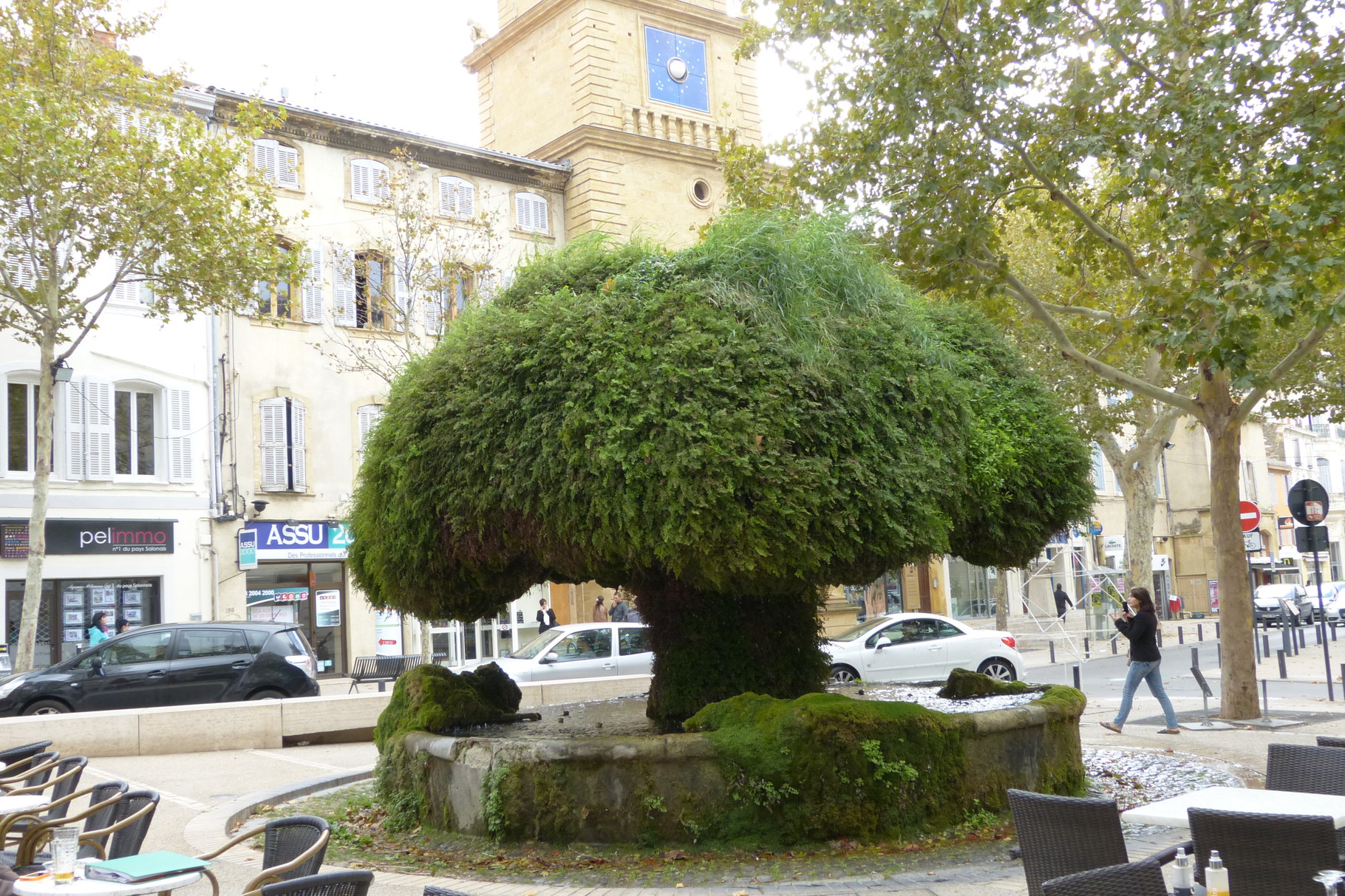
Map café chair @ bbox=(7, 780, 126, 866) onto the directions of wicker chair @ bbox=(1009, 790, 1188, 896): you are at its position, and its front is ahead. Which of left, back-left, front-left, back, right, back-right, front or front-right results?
back-left

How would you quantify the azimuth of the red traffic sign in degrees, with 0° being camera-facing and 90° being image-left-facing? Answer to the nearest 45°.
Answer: approximately 0°

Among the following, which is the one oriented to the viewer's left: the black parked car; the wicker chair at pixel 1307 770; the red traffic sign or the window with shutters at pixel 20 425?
the black parked car

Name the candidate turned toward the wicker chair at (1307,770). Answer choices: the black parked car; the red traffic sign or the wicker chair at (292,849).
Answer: the red traffic sign

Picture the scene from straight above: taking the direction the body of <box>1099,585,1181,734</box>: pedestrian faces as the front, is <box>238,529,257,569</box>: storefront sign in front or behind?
in front

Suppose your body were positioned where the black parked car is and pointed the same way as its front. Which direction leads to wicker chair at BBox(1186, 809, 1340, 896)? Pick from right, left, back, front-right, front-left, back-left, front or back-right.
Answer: left

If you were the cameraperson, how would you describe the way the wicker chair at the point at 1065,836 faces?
facing away from the viewer and to the right of the viewer

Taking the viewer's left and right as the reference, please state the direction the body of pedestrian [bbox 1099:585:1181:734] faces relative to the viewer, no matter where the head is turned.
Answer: facing to the left of the viewer

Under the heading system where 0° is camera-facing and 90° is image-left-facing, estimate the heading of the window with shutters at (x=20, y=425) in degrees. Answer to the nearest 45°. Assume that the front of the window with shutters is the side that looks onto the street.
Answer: approximately 315°

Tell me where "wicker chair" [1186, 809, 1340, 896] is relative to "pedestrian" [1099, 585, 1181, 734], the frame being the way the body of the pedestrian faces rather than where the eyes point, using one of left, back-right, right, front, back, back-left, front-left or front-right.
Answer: left

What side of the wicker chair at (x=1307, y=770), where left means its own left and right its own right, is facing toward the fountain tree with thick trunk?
right

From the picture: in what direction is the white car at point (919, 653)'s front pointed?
to the viewer's left
